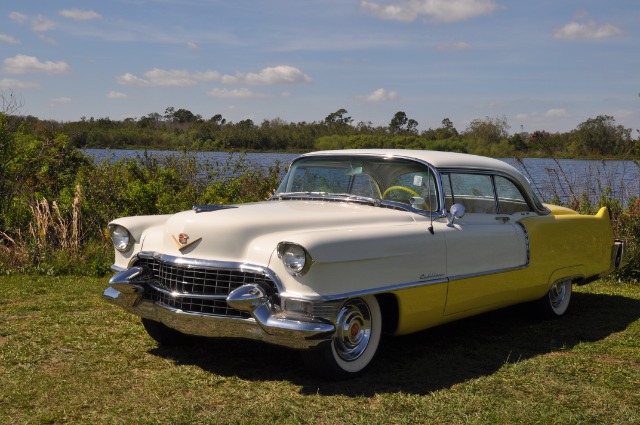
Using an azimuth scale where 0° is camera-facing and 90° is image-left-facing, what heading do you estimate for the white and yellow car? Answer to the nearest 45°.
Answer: approximately 45°

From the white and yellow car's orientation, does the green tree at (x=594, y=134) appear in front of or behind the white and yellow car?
behind
